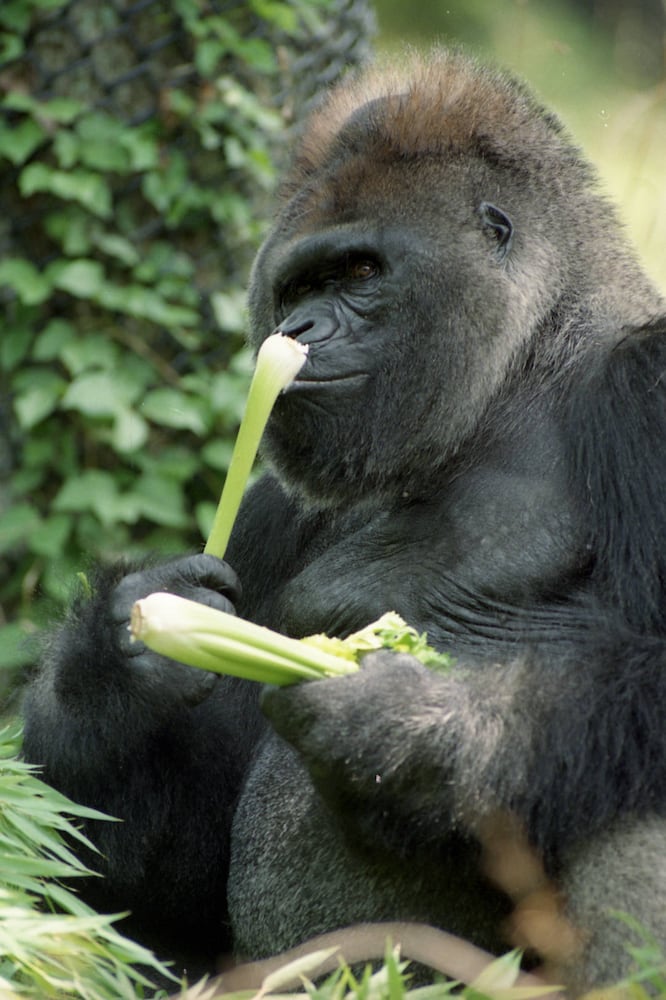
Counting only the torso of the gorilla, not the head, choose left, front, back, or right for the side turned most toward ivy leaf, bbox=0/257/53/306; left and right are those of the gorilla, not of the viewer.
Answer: right

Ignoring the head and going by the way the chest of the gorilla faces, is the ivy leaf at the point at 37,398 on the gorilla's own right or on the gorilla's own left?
on the gorilla's own right

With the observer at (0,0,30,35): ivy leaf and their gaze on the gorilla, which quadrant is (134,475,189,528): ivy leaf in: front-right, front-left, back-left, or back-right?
front-left

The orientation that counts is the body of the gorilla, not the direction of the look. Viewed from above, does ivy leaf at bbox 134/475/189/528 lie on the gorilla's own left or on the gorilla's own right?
on the gorilla's own right

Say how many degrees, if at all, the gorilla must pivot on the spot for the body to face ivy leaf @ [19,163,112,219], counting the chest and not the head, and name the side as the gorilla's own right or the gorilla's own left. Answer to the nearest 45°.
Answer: approximately 90° to the gorilla's own right

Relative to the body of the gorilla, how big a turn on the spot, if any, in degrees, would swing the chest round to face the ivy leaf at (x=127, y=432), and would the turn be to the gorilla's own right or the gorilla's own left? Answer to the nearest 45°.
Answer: approximately 90° to the gorilla's own right

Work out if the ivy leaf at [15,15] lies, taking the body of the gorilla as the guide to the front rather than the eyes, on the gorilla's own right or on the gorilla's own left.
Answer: on the gorilla's own right

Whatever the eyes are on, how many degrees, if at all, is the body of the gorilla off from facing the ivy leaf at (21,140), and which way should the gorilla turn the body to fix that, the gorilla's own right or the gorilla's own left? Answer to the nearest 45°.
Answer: approximately 90° to the gorilla's own right

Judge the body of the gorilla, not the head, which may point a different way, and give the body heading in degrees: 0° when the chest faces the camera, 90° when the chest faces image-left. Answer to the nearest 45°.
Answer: approximately 45°

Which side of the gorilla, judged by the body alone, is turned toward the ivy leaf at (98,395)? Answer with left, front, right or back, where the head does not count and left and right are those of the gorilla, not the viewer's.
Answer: right

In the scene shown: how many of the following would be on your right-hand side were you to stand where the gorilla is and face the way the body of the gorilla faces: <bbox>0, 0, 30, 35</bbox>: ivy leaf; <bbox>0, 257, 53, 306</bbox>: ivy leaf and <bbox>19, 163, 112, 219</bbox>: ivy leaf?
3

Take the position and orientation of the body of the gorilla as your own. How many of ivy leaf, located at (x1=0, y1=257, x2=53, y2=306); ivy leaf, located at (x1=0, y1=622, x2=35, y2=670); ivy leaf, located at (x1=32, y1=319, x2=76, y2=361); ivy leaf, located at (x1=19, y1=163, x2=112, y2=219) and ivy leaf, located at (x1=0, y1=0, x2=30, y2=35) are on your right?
5

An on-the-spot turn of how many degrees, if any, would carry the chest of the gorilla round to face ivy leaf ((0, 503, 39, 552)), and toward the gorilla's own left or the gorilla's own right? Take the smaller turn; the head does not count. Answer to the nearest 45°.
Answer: approximately 90° to the gorilla's own right

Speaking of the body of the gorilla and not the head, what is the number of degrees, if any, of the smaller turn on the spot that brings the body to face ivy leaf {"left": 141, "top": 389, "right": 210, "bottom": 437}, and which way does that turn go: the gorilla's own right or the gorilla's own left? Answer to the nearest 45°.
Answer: approximately 135° to the gorilla's own right
